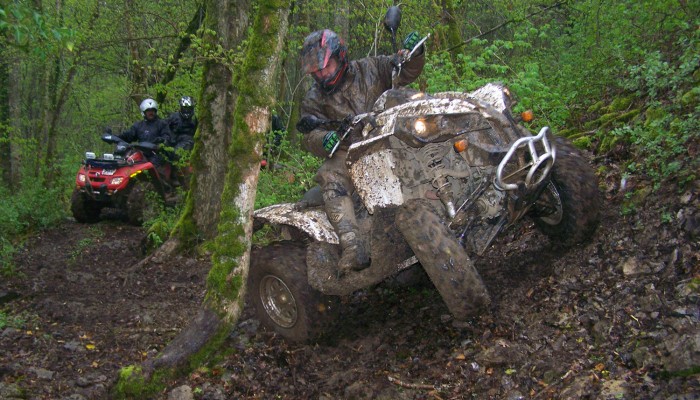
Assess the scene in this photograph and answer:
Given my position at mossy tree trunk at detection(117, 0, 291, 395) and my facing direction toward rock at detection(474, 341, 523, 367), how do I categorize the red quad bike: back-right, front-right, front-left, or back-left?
back-left

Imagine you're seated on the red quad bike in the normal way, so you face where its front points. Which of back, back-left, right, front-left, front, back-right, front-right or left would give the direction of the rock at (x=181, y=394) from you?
front-left

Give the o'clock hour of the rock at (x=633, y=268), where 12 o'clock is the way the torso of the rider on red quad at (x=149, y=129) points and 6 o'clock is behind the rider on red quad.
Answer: The rock is roughly at 10 o'clock from the rider on red quad.

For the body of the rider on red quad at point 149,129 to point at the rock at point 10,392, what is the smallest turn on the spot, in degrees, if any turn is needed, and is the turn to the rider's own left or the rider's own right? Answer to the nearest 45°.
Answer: approximately 45° to the rider's own left

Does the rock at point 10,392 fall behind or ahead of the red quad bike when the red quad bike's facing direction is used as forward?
ahead

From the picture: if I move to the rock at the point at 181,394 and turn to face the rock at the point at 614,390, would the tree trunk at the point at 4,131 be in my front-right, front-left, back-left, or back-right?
back-left

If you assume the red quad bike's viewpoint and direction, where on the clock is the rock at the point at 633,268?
The rock is roughly at 10 o'clock from the red quad bike.

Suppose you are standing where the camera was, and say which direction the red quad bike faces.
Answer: facing the viewer and to the left of the viewer

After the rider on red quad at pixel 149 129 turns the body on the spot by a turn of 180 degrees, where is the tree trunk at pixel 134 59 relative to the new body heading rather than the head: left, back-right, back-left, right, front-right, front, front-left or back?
front-left

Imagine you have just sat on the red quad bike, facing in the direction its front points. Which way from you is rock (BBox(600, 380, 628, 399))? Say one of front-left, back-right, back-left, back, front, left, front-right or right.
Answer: front-left

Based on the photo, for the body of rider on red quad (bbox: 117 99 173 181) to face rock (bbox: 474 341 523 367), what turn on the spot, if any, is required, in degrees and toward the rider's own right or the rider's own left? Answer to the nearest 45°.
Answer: approximately 45° to the rider's own left
